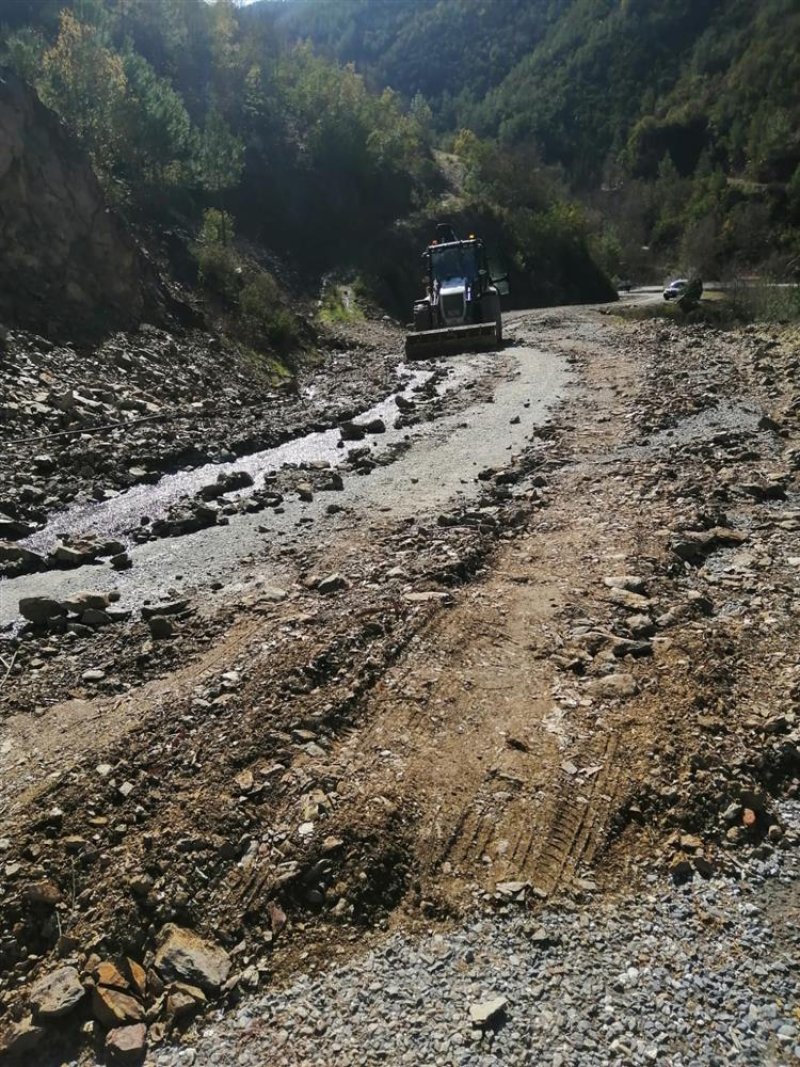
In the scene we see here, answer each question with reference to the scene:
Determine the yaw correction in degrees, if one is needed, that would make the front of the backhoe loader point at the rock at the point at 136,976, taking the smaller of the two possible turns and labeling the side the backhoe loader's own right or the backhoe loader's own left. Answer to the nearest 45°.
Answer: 0° — it already faces it

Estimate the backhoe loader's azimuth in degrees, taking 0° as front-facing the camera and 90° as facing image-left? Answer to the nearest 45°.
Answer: approximately 0°

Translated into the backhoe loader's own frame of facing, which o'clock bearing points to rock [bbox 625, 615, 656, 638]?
The rock is roughly at 12 o'clock from the backhoe loader.

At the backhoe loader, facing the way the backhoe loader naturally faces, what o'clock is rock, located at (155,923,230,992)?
The rock is roughly at 12 o'clock from the backhoe loader.

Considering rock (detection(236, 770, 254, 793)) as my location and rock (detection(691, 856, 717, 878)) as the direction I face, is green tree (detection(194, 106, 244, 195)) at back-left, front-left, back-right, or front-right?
back-left
